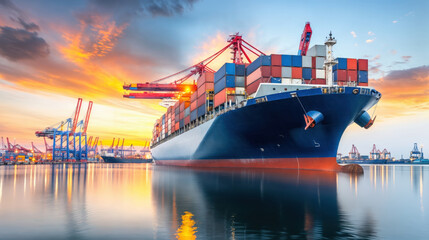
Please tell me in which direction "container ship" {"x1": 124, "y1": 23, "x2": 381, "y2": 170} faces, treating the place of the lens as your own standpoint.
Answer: facing the viewer and to the right of the viewer
